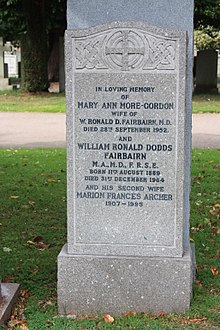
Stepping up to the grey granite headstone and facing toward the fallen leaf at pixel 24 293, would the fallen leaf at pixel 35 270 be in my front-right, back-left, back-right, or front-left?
front-right

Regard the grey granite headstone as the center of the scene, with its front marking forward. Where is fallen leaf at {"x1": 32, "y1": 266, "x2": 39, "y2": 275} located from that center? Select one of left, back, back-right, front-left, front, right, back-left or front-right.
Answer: back-right

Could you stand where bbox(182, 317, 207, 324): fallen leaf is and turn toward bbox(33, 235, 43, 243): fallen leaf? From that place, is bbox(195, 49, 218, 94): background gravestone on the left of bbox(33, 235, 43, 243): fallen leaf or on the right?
right

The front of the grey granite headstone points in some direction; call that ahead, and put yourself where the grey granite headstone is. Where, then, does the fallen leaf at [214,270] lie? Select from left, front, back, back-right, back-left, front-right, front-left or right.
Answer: back-left

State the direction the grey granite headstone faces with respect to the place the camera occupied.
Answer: facing the viewer

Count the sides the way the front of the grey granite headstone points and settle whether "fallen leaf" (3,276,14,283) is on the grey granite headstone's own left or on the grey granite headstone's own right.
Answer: on the grey granite headstone's own right

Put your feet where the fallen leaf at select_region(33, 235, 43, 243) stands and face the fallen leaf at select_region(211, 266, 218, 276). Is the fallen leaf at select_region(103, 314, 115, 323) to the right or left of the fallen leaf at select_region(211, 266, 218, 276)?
right

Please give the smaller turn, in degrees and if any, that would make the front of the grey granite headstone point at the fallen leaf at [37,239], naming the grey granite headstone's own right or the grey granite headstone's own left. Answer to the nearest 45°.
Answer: approximately 135° to the grey granite headstone's own right

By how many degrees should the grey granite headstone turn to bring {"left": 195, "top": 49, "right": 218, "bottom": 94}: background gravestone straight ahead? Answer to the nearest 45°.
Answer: approximately 180°
